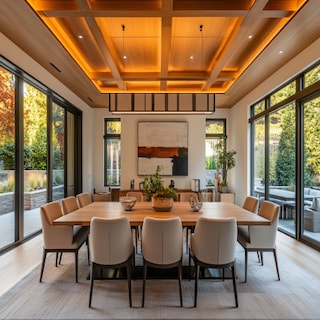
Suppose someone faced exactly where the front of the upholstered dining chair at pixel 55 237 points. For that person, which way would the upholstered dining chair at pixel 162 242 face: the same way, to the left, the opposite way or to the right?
to the left

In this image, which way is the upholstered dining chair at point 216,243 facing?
away from the camera

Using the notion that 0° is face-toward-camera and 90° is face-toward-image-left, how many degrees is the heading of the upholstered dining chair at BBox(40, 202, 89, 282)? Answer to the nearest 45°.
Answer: approximately 270°

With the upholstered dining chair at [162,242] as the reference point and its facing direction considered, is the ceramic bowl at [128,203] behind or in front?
in front

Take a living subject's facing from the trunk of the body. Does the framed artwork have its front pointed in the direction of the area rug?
yes

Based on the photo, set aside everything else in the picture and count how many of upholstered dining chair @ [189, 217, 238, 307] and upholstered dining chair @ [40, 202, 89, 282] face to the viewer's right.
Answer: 1

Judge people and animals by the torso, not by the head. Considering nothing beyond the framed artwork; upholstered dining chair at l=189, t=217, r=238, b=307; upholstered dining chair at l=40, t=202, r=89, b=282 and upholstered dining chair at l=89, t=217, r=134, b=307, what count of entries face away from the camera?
2

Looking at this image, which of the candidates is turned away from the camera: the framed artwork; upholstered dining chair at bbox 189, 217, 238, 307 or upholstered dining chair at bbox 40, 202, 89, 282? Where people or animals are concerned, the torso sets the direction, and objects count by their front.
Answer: upholstered dining chair at bbox 189, 217, 238, 307

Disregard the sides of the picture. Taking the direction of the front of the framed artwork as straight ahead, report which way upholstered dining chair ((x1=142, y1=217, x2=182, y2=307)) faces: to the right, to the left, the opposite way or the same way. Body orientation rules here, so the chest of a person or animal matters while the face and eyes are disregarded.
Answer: the opposite way

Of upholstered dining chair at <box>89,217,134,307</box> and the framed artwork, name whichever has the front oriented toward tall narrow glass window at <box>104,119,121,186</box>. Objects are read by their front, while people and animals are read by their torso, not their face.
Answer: the upholstered dining chair

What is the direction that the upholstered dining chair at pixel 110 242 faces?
away from the camera

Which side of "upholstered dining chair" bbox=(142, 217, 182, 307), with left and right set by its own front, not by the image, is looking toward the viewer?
back

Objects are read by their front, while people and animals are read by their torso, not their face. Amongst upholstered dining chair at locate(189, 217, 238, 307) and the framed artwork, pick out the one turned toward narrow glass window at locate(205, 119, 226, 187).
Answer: the upholstered dining chair

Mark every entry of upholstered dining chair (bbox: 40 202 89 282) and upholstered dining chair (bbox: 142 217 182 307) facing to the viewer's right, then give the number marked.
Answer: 1

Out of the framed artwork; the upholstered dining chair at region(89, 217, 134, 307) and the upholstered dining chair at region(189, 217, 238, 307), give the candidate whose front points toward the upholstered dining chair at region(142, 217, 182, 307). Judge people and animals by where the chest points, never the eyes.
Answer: the framed artwork
